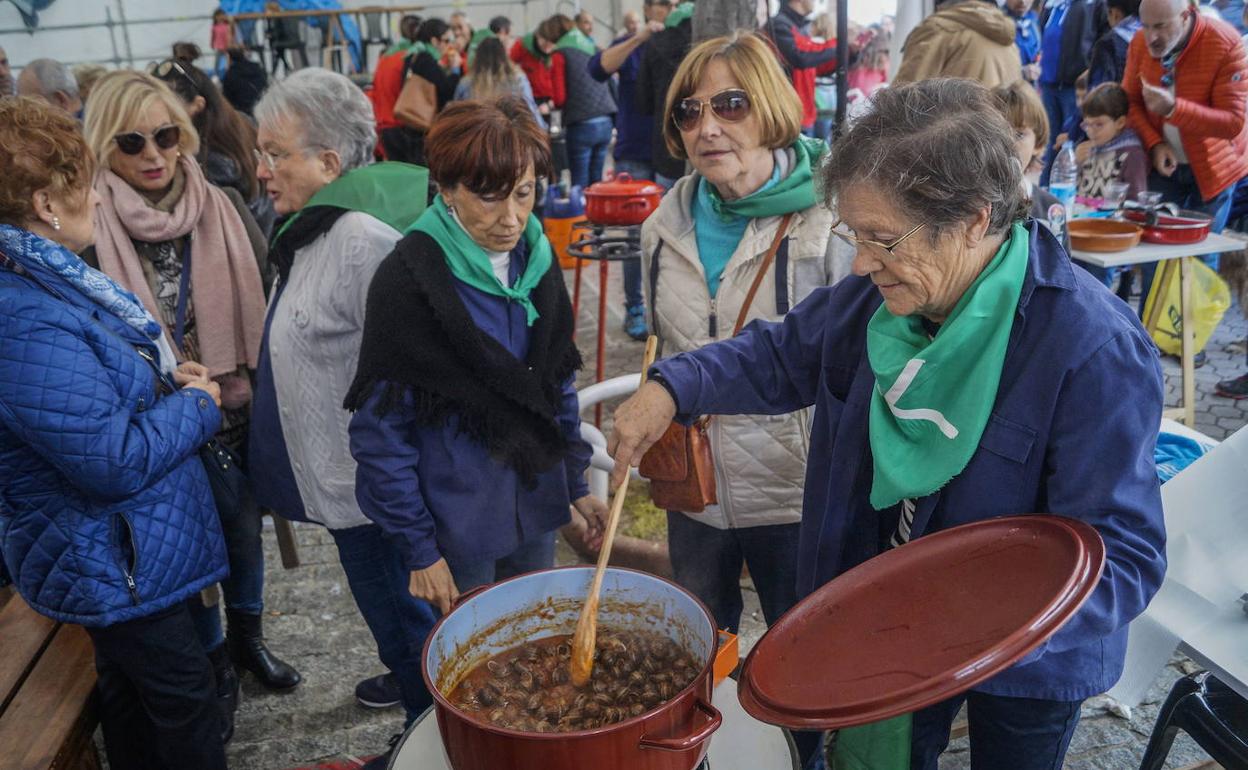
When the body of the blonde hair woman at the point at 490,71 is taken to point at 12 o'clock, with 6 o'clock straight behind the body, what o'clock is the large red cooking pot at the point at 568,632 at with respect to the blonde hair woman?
The large red cooking pot is roughly at 6 o'clock from the blonde hair woman.

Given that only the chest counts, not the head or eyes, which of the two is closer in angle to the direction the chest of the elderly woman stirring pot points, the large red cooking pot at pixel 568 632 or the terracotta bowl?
the large red cooking pot

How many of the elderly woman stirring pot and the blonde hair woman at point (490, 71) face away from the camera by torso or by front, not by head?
1

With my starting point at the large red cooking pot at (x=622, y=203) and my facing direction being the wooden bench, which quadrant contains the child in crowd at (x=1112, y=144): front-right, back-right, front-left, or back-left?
back-left

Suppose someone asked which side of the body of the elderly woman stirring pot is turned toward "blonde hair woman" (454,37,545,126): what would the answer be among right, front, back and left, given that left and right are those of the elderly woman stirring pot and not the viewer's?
right

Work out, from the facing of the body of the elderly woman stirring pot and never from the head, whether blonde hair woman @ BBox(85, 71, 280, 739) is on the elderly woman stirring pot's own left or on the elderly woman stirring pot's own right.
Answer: on the elderly woman stirring pot's own right

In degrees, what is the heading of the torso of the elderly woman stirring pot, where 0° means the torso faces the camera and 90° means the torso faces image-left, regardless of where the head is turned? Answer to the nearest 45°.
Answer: approximately 45°

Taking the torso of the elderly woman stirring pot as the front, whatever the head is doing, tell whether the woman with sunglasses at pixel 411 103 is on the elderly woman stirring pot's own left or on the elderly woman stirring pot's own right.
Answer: on the elderly woman stirring pot's own right

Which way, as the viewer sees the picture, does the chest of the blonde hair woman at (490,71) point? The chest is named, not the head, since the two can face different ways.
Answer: away from the camera

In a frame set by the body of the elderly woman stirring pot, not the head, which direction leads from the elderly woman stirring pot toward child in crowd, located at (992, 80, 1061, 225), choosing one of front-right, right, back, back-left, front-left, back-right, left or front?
back-right

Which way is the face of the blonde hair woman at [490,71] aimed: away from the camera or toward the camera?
away from the camera

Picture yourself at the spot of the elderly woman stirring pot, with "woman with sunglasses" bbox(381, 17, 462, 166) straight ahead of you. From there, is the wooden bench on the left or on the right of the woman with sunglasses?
left

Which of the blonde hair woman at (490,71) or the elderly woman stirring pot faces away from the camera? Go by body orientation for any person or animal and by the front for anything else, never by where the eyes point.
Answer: the blonde hair woman

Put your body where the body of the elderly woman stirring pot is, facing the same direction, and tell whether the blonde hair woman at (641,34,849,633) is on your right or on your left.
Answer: on your right
